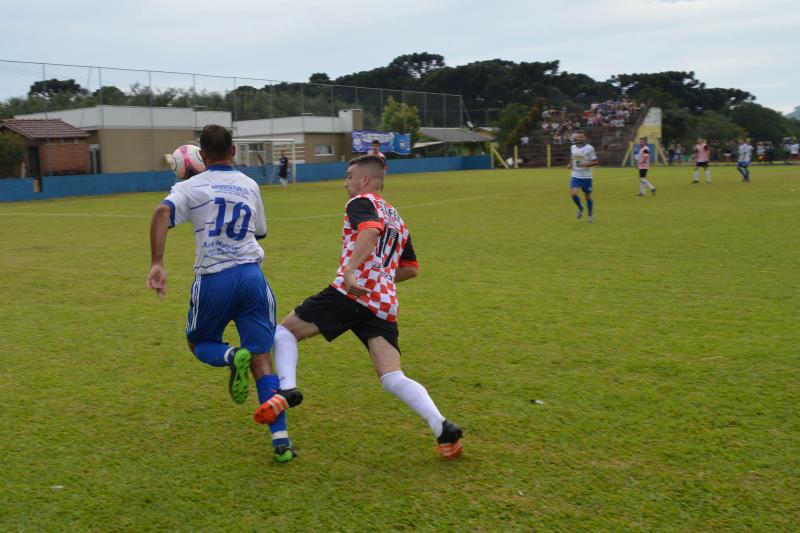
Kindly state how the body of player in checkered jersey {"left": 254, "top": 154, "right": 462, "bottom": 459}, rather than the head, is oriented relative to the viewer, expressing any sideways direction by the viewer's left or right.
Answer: facing away from the viewer and to the left of the viewer

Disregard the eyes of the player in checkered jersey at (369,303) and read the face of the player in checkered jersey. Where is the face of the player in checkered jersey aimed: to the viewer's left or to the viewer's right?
to the viewer's left

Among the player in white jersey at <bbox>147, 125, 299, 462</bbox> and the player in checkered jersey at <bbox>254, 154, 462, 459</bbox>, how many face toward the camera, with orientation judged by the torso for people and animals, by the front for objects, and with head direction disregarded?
0

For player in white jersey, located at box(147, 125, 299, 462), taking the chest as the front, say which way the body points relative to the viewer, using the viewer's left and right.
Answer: facing away from the viewer

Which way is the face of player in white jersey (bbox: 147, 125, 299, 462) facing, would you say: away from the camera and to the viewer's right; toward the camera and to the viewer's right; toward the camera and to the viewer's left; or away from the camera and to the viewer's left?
away from the camera and to the viewer's left

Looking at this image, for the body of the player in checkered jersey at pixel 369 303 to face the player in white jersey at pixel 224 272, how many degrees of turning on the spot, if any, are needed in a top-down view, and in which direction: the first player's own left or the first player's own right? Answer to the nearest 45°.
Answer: approximately 45° to the first player's own left

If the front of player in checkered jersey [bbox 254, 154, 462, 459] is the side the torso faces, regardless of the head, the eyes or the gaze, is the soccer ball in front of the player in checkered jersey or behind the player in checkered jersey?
in front
